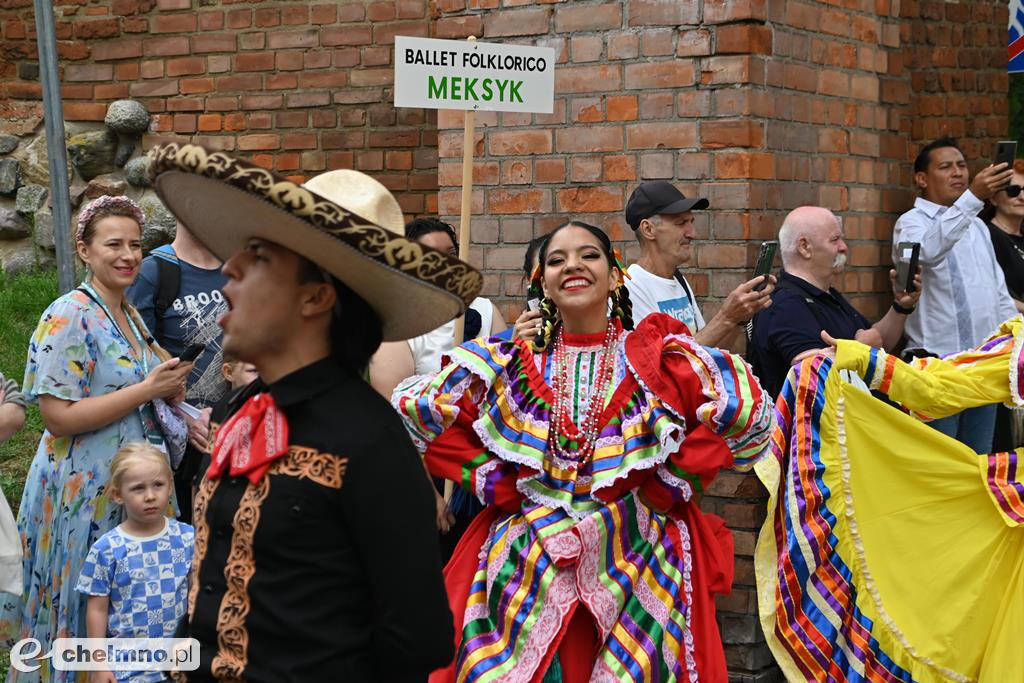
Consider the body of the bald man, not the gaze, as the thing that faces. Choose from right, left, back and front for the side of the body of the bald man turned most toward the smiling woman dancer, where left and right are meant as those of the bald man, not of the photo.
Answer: right

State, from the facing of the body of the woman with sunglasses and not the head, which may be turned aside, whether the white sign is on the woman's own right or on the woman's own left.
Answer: on the woman's own right

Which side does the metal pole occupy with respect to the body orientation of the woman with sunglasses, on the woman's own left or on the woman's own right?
on the woman's own right

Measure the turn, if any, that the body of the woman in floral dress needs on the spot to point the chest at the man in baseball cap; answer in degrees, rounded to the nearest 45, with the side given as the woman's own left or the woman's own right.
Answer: approximately 45° to the woman's own left

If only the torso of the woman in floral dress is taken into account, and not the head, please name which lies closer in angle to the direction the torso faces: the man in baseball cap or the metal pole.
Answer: the man in baseball cap

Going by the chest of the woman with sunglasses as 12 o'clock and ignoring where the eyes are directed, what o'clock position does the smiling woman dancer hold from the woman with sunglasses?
The smiling woman dancer is roughly at 2 o'clock from the woman with sunglasses.
